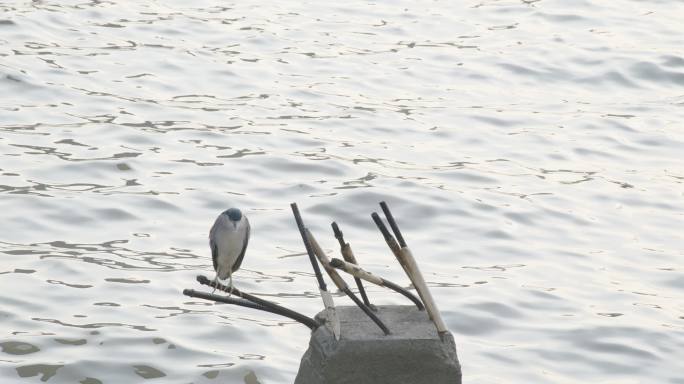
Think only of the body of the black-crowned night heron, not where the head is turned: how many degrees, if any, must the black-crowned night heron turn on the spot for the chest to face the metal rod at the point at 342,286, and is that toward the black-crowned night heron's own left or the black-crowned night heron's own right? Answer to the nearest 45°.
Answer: approximately 90° to the black-crowned night heron's own left

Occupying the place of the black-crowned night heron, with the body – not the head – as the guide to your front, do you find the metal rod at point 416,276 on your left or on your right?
on your left

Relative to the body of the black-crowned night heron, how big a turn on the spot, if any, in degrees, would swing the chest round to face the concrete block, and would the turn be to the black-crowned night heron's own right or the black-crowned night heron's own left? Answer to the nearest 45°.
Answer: approximately 90° to the black-crowned night heron's own left

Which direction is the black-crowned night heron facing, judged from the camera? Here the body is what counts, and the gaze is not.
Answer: toward the camera
